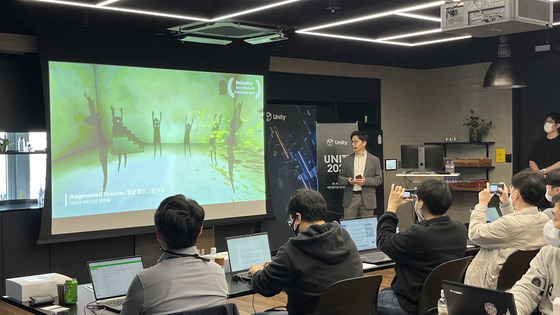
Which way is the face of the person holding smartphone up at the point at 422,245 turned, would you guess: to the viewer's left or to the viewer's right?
to the viewer's left

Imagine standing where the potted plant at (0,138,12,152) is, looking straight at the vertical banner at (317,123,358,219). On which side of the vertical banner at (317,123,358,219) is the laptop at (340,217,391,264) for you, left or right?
right

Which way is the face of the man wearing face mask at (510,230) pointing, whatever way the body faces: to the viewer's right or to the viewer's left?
to the viewer's left

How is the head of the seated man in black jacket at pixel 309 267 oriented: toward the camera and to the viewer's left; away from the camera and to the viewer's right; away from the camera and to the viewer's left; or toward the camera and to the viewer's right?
away from the camera and to the viewer's left

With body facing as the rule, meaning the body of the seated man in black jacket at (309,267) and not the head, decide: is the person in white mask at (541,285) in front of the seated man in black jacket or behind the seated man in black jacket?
behind

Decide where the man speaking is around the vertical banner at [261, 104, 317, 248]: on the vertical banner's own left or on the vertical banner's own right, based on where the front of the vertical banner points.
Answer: on the vertical banner's own left

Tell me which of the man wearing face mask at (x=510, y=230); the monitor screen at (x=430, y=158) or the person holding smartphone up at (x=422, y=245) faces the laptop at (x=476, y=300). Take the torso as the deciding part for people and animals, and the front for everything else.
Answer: the monitor screen

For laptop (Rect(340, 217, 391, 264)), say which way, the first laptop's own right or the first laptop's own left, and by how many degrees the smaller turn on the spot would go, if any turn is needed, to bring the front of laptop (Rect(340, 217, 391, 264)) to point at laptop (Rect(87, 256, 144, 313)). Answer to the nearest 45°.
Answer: approximately 90° to the first laptop's own right

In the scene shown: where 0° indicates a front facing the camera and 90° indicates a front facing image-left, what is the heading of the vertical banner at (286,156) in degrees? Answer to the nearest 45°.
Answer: approximately 0°

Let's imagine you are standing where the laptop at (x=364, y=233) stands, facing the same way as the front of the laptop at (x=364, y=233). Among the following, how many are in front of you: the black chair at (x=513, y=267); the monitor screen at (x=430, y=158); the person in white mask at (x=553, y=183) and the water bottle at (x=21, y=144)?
2

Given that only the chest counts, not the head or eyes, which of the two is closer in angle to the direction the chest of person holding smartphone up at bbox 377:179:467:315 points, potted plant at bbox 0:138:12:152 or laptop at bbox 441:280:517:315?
the potted plant

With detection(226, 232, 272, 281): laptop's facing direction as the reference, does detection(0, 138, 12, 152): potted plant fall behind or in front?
behind
